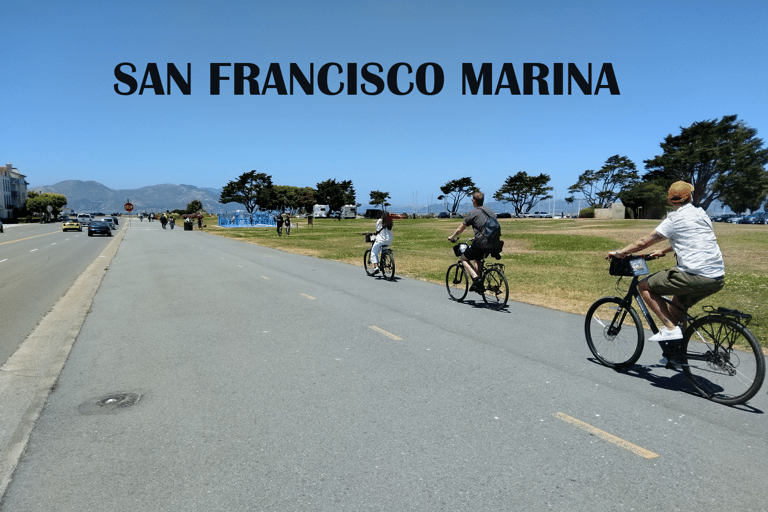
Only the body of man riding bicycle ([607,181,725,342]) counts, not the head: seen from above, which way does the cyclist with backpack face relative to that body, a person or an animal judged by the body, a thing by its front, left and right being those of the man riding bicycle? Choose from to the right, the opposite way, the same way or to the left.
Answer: the same way

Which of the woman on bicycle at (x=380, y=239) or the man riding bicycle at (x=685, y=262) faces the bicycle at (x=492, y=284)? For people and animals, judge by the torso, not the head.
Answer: the man riding bicycle

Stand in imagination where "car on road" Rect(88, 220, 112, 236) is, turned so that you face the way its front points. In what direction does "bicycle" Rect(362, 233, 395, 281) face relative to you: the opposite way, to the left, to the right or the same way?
the same way

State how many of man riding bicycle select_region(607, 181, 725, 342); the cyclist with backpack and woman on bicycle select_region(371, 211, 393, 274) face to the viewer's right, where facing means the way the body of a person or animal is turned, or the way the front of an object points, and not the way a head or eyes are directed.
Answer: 0

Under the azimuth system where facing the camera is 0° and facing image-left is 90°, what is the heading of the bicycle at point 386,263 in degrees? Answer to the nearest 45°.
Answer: approximately 135°

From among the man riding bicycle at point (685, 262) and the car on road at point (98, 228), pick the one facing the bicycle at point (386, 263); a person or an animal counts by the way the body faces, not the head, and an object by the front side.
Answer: the man riding bicycle

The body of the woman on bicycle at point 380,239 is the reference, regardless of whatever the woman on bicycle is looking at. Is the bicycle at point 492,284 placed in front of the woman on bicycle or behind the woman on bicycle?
behind

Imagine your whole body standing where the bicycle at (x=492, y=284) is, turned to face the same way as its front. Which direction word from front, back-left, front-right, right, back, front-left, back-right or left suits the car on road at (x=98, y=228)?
front

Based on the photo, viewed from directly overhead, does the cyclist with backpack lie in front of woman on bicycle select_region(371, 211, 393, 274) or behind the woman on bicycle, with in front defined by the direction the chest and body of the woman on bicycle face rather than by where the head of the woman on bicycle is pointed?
behind

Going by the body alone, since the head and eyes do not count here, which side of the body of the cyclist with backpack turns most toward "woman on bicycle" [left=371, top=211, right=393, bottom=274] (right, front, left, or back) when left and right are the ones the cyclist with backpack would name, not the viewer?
front

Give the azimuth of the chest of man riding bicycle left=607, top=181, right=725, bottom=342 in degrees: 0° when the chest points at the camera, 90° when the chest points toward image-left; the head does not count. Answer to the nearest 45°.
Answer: approximately 135°

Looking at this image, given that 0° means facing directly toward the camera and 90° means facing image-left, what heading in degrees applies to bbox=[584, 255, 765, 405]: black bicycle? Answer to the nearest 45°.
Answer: approximately 135°

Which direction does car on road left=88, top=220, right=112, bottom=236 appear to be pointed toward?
away from the camera

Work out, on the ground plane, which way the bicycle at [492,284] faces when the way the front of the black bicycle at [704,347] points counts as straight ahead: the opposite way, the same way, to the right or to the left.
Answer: the same way

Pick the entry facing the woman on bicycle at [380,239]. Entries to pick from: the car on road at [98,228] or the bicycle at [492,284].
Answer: the bicycle

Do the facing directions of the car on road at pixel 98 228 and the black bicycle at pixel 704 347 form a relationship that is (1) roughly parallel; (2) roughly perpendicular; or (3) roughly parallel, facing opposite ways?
roughly parallel

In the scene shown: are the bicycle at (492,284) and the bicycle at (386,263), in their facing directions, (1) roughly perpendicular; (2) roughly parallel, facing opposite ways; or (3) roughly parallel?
roughly parallel

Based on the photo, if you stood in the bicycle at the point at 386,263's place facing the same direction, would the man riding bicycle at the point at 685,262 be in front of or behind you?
behind

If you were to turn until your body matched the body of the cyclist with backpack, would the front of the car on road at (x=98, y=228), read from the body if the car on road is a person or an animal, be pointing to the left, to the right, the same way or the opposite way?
the same way

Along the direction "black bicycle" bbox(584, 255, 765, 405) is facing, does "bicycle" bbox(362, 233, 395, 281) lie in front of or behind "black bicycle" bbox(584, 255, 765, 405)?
in front

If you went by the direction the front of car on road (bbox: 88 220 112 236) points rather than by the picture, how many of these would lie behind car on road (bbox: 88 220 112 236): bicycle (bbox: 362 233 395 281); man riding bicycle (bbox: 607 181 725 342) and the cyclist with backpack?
3

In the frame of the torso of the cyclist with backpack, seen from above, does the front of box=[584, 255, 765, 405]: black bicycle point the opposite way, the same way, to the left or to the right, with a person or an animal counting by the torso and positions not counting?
the same way
